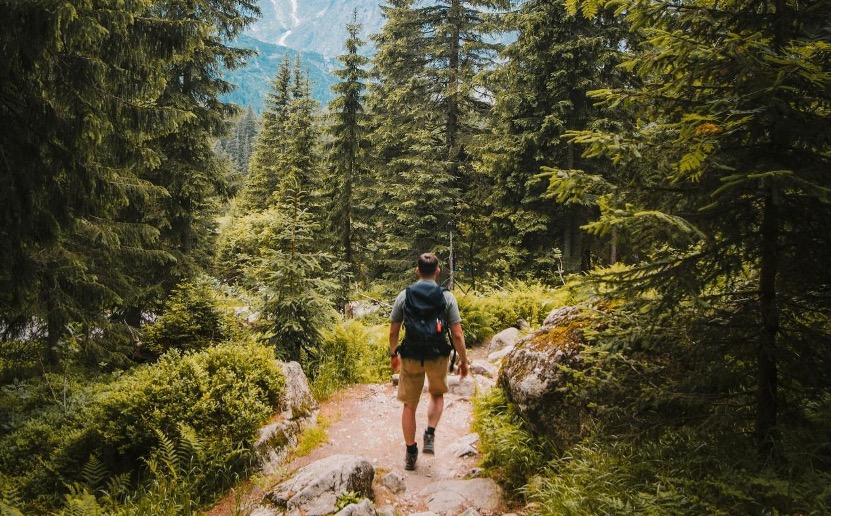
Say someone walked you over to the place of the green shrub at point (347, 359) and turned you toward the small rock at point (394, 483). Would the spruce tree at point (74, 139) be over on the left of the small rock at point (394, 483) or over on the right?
right

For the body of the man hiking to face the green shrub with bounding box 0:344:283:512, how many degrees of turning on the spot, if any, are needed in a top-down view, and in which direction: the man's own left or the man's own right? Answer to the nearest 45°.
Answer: approximately 90° to the man's own left

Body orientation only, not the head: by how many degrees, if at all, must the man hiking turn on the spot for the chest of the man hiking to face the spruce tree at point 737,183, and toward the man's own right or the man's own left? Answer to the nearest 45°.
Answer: approximately 135° to the man's own right

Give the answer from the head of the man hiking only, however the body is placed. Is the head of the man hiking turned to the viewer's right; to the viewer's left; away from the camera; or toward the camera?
away from the camera

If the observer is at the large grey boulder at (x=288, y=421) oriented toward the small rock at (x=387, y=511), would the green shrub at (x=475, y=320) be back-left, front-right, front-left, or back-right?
back-left

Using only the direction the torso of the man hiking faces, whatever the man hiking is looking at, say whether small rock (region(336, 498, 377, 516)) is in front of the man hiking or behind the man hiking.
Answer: behind

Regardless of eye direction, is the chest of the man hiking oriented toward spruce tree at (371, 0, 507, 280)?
yes

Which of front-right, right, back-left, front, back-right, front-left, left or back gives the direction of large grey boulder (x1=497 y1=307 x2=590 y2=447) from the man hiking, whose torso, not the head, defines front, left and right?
right

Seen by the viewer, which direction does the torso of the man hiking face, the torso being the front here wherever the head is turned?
away from the camera

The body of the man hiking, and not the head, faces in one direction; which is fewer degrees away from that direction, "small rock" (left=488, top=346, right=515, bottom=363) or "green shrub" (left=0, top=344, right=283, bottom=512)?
the small rock

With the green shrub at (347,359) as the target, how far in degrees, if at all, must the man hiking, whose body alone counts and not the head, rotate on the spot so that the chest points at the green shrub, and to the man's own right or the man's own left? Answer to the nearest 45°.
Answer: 0° — they already face it
